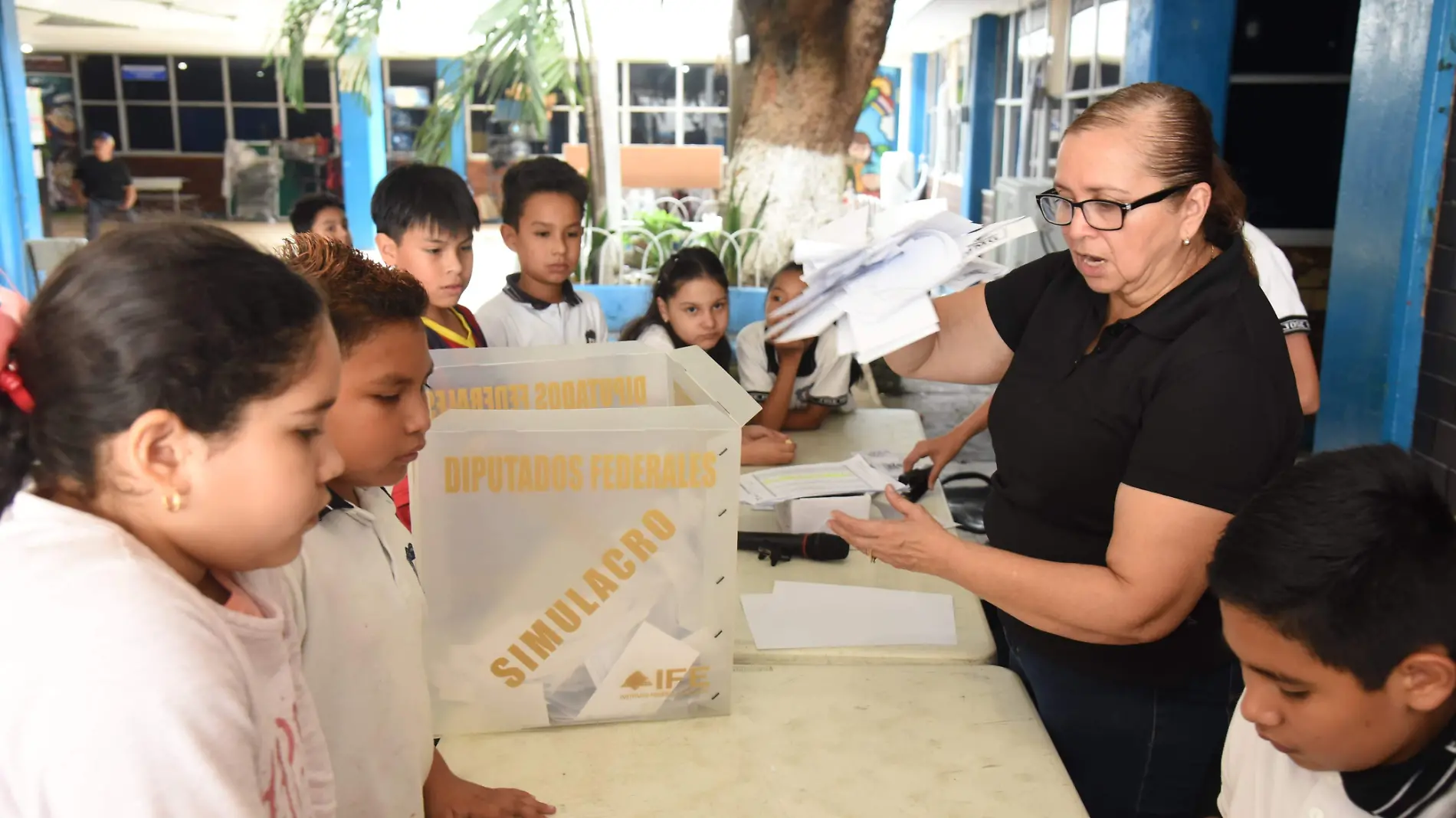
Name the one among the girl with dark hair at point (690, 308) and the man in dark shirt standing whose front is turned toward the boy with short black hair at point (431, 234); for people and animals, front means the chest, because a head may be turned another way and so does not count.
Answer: the man in dark shirt standing

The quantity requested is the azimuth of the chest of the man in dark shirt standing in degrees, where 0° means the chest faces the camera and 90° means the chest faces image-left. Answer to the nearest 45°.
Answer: approximately 0°

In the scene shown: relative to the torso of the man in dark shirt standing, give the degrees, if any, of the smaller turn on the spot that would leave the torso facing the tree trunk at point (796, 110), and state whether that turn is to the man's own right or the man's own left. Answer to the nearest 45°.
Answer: approximately 45° to the man's own left

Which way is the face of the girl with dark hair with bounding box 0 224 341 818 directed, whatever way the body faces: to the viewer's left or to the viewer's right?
to the viewer's right

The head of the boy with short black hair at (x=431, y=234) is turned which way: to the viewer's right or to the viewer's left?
to the viewer's right

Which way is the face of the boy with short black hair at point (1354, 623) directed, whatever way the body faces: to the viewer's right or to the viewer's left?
to the viewer's left

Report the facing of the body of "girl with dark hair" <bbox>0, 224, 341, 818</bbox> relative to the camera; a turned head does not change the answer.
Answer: to the viewer's right

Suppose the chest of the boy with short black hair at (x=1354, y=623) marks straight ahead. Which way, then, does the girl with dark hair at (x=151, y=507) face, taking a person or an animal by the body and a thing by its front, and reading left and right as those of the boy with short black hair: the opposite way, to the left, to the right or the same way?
the opposite way

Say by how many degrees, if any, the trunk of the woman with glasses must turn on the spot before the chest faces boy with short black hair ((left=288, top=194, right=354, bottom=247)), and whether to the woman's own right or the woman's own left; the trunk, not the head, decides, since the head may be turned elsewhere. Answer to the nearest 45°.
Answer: approximately 90° to the woman's own right

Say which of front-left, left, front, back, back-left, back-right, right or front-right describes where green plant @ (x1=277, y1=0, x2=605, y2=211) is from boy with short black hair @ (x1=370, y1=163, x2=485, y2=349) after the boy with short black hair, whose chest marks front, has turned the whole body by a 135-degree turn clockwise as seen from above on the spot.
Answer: right
